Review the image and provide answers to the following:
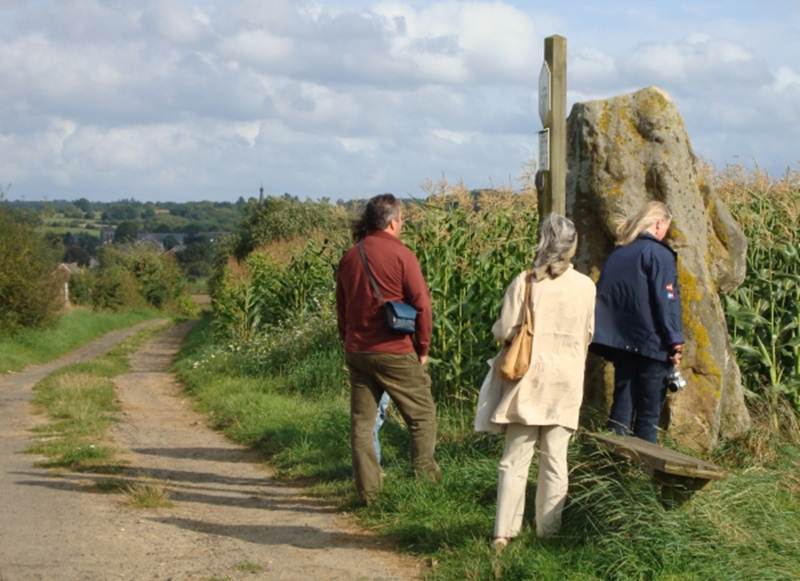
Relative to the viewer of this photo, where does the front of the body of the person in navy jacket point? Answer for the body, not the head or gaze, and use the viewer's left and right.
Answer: facing away from the viewer and to the right of the viewer

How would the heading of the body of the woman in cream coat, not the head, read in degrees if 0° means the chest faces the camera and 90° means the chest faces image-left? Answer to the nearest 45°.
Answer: approximately 180°

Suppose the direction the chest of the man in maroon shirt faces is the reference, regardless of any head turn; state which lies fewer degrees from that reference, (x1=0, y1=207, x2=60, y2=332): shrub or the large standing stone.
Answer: the large standing stone

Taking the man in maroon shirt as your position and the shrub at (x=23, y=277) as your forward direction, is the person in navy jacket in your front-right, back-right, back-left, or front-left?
back-right

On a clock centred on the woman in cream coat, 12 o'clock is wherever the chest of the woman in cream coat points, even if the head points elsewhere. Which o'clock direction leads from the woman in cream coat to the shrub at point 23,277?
The shrub is roughly at 11 o'clock from the woman in cream coat.

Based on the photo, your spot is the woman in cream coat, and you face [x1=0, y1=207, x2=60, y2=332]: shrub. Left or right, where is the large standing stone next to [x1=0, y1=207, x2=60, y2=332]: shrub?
right

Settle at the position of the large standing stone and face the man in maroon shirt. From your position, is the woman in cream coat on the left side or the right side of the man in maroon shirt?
left

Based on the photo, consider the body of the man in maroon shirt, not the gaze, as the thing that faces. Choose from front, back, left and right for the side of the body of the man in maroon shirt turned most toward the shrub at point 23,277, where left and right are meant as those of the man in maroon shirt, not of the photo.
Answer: left

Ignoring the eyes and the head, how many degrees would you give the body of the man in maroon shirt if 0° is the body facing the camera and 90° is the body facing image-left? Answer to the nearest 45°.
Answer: approximately 225°

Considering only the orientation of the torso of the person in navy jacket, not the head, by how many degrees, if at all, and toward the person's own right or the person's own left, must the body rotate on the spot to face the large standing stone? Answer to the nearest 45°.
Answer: approximately 45° to the person's own left

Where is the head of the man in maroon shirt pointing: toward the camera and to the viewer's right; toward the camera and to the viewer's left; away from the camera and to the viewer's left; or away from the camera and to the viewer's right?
away from the camera and to the viewer's right

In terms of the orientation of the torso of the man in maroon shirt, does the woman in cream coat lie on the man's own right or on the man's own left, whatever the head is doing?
on the man's own right
